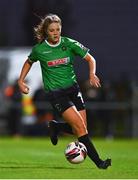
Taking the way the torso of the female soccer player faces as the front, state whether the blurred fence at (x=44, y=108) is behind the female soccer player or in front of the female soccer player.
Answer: behind

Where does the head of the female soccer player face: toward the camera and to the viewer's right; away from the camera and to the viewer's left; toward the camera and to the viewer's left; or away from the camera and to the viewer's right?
toward the camera and to the viewer's right

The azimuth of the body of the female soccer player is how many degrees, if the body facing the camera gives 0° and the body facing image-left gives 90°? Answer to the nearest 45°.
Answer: approximately 315°
